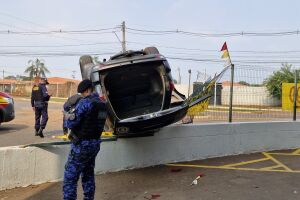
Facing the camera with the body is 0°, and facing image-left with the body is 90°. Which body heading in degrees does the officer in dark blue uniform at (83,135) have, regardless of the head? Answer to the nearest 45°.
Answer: approximately 135°

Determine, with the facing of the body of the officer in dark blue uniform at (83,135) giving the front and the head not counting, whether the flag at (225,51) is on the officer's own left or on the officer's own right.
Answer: on the officer's own right
